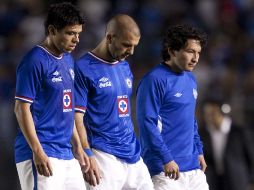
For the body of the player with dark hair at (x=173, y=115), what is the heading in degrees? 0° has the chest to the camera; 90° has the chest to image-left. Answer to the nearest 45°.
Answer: approximately 315°

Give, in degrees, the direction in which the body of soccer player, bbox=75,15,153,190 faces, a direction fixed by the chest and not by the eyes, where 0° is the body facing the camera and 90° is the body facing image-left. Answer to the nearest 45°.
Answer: approximately 315°

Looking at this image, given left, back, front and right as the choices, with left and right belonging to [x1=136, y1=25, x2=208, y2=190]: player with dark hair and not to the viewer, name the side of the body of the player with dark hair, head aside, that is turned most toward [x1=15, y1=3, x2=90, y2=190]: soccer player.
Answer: right

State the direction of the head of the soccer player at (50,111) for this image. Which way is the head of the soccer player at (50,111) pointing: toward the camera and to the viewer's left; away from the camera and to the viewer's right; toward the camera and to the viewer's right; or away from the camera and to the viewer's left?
toward the camera and to the viewer's right
